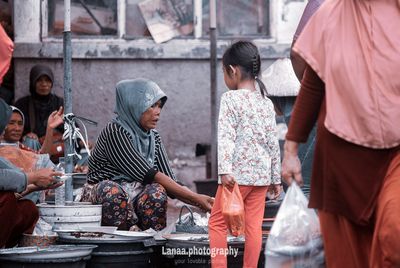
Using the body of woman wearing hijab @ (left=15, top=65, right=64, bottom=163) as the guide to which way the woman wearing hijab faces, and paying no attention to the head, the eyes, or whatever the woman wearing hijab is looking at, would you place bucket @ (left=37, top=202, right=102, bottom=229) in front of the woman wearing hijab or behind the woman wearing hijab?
in front

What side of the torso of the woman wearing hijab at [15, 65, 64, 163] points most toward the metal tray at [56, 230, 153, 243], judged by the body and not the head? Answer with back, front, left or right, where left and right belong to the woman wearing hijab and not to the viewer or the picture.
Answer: front

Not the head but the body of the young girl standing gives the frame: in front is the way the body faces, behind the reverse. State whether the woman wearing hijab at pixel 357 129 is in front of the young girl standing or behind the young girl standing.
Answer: behind

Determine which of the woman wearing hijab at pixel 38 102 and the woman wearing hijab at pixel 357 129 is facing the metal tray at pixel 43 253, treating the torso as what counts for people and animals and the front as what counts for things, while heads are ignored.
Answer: the woman wearing hijab at pixel 38 102

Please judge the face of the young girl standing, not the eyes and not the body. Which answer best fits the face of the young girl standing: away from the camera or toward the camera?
away from the camera
